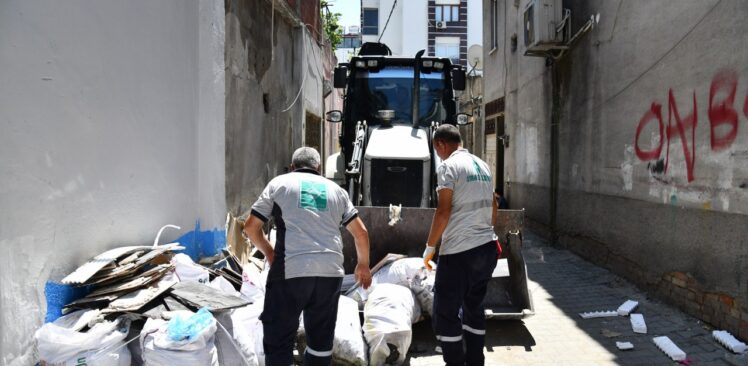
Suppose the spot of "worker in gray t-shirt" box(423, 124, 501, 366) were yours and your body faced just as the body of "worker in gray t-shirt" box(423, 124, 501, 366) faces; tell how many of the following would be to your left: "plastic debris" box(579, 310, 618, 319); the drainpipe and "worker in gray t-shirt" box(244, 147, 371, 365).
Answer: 1

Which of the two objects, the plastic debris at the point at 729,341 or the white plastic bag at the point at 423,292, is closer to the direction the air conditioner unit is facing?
the white plastic bag

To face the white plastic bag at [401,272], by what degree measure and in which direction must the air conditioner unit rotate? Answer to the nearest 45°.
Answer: approximately 90° to its left

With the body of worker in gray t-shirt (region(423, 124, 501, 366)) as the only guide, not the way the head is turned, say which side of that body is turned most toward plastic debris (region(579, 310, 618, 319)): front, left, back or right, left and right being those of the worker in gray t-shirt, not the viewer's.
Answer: right

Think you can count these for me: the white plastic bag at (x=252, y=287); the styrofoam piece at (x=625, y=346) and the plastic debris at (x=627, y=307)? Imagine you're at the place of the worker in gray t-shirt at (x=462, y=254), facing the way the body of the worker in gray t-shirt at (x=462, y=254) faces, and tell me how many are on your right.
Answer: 2

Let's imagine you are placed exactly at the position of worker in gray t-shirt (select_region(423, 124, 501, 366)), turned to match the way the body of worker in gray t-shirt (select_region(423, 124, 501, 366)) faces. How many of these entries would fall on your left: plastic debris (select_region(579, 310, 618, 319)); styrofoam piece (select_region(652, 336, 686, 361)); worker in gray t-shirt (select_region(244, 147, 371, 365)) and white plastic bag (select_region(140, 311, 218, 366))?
2

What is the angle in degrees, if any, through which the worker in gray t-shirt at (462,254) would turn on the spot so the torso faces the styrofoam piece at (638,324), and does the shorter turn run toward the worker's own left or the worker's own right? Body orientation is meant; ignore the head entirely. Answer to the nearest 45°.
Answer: approximately 90° to the worker's own right

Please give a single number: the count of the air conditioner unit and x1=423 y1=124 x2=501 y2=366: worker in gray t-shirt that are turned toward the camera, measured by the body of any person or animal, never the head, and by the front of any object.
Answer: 0

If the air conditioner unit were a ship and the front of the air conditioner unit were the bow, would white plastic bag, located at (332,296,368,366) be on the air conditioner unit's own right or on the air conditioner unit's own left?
on the air conditioner unit's own left

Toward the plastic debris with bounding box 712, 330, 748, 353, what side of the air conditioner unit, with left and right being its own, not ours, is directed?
left

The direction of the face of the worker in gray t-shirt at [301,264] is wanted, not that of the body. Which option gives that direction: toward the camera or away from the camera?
away from the camera

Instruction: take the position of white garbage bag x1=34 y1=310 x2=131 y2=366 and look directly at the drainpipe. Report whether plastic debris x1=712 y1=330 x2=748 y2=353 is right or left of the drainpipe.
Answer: right

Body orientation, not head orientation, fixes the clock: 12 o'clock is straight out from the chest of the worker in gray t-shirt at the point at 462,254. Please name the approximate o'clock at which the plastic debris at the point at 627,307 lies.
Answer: The plastic debris is roughly at 3 o'clock from the worker in gray t-shirt.

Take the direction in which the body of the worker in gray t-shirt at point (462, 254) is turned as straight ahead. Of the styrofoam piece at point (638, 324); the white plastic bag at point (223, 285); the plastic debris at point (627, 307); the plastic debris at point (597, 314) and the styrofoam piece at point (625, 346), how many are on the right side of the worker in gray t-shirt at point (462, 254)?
4

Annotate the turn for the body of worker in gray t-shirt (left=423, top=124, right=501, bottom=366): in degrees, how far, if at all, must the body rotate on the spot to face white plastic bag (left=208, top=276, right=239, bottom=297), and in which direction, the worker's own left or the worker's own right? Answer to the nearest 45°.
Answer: approximately 45° to the worker's own left

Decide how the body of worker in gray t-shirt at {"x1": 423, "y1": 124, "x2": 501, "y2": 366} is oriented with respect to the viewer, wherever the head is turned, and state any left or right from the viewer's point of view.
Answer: facing away from the viewer and to the left of the viewer

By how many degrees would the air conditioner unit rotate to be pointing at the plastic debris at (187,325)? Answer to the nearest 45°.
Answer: approximately 90° to its left

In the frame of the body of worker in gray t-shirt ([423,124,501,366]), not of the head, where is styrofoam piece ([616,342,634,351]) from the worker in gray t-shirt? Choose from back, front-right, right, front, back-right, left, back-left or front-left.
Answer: right

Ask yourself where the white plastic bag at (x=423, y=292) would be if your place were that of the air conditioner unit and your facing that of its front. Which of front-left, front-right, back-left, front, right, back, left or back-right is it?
left

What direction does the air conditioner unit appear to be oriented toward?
to the viewer's left
